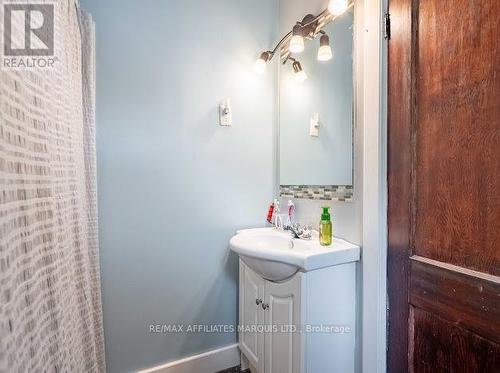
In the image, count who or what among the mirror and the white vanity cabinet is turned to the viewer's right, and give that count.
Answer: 0

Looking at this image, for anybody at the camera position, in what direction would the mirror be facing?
facing the viewer and to the left of the viewer

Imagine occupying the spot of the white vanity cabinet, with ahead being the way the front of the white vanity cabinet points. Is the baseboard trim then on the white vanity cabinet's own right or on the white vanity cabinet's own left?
on the white vanity cabinet's own right

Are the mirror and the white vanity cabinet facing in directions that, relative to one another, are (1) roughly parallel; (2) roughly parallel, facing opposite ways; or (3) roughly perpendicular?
roughly parallel

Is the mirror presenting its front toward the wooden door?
no
